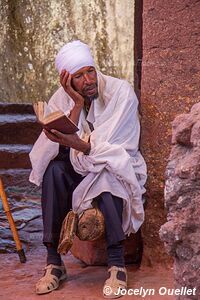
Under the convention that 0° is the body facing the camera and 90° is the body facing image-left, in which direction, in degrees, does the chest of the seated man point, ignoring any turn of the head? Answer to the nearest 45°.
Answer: approximately 45°
